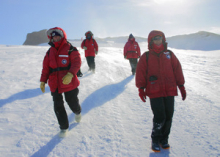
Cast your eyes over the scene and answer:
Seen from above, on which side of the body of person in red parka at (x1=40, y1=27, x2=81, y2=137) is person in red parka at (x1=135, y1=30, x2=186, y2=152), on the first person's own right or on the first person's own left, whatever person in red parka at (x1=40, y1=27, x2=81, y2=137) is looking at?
on the first person's own left

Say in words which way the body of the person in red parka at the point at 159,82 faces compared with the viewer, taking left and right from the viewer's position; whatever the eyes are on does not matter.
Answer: facing the viewer

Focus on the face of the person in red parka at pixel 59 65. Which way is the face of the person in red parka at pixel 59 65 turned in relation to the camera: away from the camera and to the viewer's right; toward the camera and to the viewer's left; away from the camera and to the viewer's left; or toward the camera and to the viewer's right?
toward the camera and to the viewer's left

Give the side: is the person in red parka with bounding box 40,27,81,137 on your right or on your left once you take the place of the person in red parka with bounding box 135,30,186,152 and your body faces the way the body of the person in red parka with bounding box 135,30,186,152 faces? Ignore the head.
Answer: on your right

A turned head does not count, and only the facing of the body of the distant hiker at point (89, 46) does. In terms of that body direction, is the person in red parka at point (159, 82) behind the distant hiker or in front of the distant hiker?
in front

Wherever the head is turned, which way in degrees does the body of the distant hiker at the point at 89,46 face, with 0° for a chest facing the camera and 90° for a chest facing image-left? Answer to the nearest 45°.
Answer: approximately 0°

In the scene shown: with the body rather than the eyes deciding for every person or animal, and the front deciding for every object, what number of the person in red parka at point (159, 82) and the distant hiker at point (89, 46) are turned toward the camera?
2

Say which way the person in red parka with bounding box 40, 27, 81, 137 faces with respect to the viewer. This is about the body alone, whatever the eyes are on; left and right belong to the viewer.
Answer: facing the viewer and to the left of the viewer
